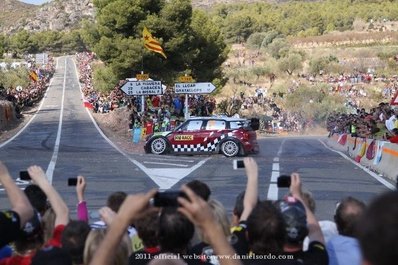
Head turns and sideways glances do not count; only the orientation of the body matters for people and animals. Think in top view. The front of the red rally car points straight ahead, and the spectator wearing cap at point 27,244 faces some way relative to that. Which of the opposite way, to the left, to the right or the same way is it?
to the right

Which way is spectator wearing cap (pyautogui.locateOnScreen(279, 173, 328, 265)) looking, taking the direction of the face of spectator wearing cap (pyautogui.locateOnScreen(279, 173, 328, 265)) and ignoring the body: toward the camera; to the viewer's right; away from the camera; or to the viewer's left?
away from the camera

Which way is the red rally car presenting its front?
to the viewer's left

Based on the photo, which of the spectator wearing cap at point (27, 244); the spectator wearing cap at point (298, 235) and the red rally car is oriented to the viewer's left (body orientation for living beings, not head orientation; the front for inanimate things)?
the red rally car

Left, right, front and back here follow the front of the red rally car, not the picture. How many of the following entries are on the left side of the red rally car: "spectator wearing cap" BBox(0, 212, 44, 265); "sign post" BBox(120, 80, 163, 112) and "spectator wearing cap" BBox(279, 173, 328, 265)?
2

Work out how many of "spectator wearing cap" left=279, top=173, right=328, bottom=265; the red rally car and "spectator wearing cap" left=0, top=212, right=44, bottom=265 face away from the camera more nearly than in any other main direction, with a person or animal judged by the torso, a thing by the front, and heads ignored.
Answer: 2

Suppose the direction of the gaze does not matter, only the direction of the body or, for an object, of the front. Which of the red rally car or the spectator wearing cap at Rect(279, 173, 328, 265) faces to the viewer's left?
the red rally car

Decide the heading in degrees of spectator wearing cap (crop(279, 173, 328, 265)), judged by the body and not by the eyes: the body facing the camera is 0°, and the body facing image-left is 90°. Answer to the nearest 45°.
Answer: approximately 180°

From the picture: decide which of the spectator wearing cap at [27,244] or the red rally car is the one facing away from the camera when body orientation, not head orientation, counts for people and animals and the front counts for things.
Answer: the spectator wearing cap

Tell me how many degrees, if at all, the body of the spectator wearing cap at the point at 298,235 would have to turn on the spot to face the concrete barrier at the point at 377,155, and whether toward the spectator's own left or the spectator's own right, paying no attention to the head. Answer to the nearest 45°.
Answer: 0° — they already face it

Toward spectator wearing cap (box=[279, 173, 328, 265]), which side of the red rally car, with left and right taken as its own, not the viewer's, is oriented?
left

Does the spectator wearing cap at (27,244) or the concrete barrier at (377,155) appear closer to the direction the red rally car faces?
the spectator wearing cap

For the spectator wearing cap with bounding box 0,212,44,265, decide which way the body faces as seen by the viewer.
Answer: away from the camera

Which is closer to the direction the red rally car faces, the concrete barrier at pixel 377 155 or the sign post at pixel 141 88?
the sign post
